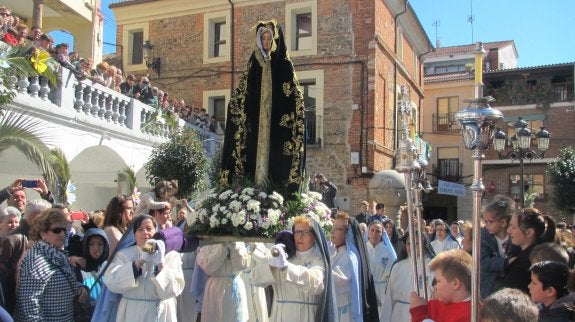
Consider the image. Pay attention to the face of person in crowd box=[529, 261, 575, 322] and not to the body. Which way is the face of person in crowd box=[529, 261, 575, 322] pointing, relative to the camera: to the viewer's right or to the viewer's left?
to the viewer's left

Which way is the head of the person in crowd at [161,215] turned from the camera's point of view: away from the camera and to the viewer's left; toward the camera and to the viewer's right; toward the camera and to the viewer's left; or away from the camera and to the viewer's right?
toward the camera and to the viewer's right

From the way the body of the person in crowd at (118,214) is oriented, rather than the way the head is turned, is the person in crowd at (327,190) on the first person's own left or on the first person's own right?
on the first person's own left

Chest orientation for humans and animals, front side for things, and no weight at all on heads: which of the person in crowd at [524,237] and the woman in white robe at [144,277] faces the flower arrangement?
the person in crowd

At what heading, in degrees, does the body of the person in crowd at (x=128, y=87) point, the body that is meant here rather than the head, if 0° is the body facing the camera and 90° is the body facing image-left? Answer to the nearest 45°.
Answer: approximately 315°

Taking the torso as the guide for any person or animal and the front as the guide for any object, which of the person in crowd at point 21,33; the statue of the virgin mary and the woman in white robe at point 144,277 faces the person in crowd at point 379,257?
the person in crowd at point 21,33

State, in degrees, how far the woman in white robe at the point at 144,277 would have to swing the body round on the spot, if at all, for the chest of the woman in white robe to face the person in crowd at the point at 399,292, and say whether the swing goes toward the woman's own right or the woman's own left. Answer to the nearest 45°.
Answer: approximately 90° to the woman's own left
